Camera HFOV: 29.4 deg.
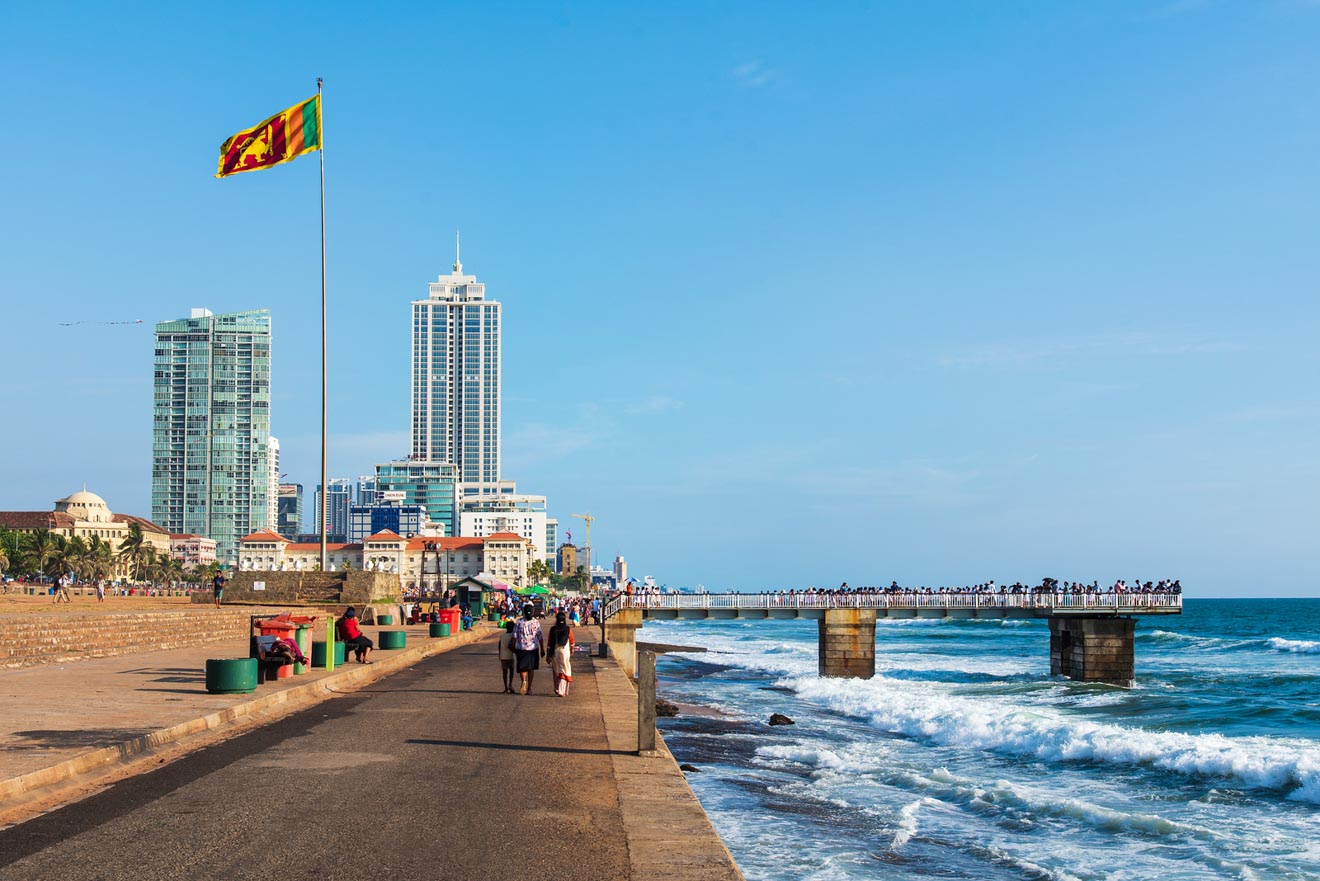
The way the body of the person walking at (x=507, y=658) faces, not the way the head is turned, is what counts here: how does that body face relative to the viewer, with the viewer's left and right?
facing away from the viewer

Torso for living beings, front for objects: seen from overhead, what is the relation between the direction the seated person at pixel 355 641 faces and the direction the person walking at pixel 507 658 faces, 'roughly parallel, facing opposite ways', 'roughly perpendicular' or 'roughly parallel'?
roughly perpendicular

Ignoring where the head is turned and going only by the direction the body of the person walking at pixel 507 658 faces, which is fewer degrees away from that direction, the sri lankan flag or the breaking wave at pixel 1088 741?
the sri lankan flag

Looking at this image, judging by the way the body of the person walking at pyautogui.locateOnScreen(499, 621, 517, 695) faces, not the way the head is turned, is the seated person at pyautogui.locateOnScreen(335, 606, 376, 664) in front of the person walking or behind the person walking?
in front

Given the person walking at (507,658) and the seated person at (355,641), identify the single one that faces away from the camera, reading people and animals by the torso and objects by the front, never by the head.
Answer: the person walking

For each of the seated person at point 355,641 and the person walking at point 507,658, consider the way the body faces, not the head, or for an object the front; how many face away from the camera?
1

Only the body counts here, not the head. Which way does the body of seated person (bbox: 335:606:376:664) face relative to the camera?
to the viewer's right
